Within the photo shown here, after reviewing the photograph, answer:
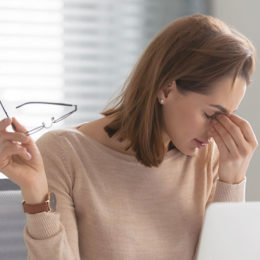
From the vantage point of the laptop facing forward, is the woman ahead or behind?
ahead

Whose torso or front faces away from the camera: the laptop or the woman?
the laptop

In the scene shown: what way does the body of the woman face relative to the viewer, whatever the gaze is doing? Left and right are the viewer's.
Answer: facing the viewer and to the right of the viewer

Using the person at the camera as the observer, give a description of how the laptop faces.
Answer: facing away from the viewer

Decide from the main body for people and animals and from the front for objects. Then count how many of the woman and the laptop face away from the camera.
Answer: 1

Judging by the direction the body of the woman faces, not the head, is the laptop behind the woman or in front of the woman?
in front
